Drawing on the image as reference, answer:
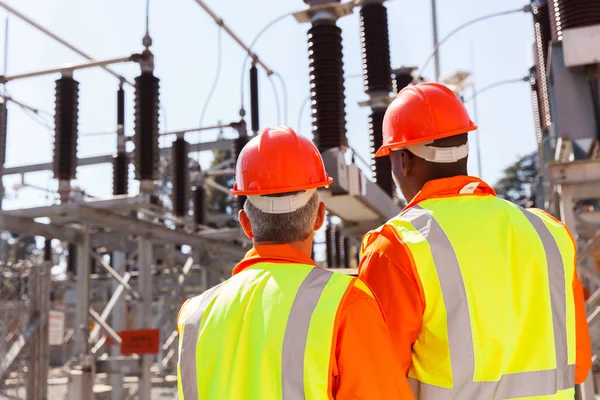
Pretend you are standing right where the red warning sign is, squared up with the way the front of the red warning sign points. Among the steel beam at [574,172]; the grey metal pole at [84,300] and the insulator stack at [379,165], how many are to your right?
1

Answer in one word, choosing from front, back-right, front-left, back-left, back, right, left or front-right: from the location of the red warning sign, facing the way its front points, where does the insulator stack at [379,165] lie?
front-left

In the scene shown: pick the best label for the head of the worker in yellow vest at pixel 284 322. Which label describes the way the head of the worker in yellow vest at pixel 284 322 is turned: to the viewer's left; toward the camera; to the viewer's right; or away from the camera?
away from the camera

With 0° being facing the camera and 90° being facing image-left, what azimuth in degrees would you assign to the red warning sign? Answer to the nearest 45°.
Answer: approximately 0°

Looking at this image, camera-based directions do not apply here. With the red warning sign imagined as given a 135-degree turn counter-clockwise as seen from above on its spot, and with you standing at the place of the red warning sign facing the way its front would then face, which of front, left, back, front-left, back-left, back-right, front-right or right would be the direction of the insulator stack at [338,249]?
front

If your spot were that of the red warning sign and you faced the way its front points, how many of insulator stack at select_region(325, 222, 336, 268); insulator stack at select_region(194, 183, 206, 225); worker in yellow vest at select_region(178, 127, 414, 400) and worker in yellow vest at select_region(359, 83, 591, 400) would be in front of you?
2

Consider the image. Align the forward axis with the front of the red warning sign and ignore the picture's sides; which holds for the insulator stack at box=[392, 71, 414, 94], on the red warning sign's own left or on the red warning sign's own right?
on the red warning sign's own left

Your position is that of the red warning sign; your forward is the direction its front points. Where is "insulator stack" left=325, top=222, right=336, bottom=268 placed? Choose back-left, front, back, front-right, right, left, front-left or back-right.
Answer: back-left

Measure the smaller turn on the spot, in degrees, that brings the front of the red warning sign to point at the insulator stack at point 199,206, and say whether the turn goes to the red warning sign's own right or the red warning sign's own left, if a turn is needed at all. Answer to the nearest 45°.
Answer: approximately 180°

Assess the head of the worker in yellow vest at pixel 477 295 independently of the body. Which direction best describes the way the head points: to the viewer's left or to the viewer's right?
to the viewer's left

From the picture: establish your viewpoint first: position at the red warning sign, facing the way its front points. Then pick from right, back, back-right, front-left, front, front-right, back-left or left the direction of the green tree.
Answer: back-left
